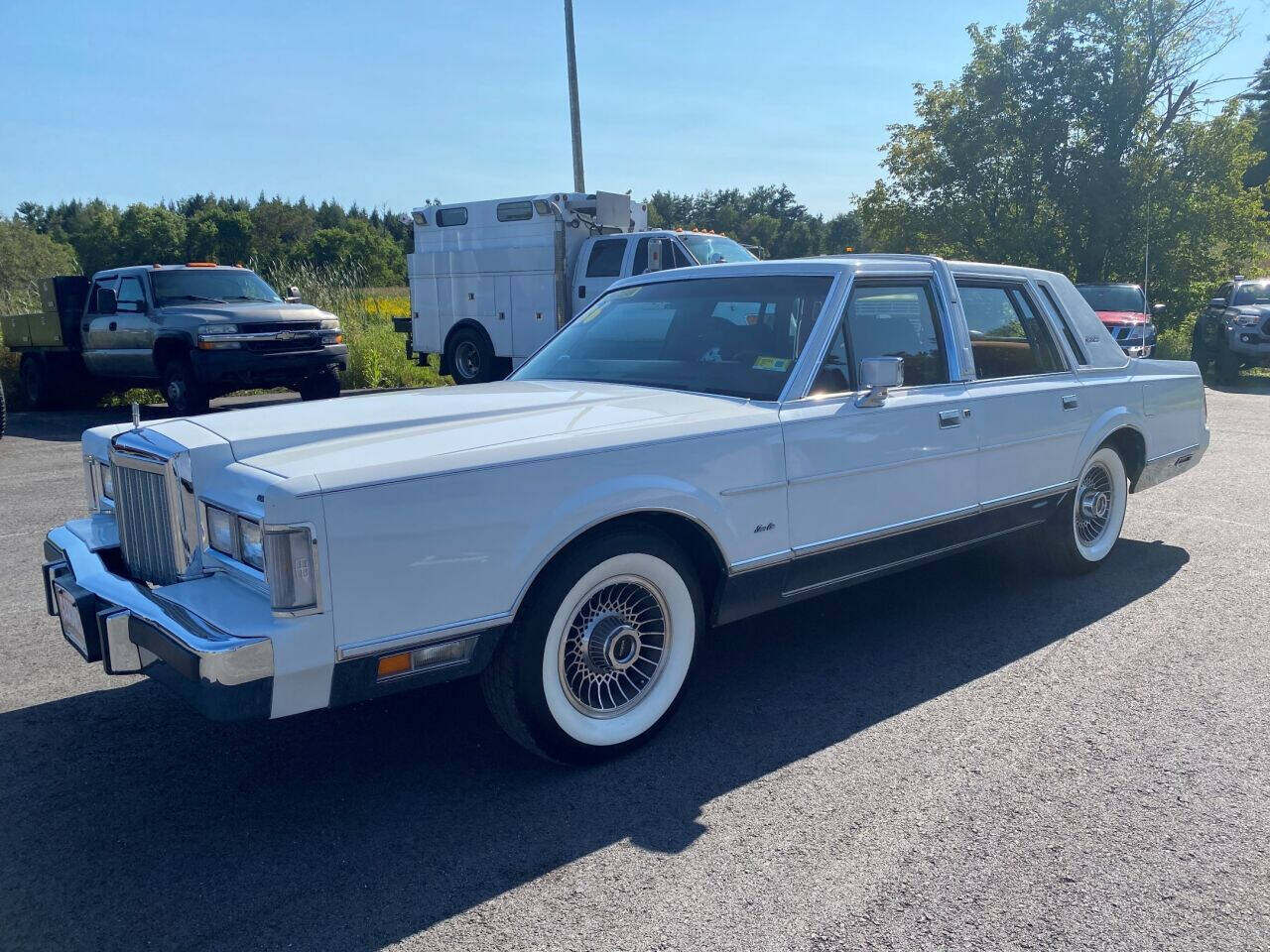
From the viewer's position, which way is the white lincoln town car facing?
facing the viewer and to the left of the viewer

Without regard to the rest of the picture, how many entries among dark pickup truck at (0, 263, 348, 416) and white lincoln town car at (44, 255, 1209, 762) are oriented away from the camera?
0

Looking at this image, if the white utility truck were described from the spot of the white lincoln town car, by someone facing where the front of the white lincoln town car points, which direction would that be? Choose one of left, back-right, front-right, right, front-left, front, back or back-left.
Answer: back-right

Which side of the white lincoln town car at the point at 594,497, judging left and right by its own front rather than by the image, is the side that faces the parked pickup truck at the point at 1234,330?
back

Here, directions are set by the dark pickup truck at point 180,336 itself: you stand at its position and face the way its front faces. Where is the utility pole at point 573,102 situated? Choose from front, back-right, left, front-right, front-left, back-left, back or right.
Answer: left

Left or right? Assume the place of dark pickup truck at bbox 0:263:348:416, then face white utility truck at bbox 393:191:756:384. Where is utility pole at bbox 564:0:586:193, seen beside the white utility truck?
left

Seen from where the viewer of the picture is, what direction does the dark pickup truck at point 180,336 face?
facing the viewer and to the right of the viewer

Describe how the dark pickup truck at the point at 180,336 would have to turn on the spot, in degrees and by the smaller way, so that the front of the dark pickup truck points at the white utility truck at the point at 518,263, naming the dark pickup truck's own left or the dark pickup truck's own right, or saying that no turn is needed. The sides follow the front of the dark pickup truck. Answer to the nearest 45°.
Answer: approximately 45° to the dark pickup truck's own left

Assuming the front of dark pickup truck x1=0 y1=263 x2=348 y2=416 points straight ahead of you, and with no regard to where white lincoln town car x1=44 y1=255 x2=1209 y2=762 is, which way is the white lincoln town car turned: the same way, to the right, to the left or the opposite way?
to the right

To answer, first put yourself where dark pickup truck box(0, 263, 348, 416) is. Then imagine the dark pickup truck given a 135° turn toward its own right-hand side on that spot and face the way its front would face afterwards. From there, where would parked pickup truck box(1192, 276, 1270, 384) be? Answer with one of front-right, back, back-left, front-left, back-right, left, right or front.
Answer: back
